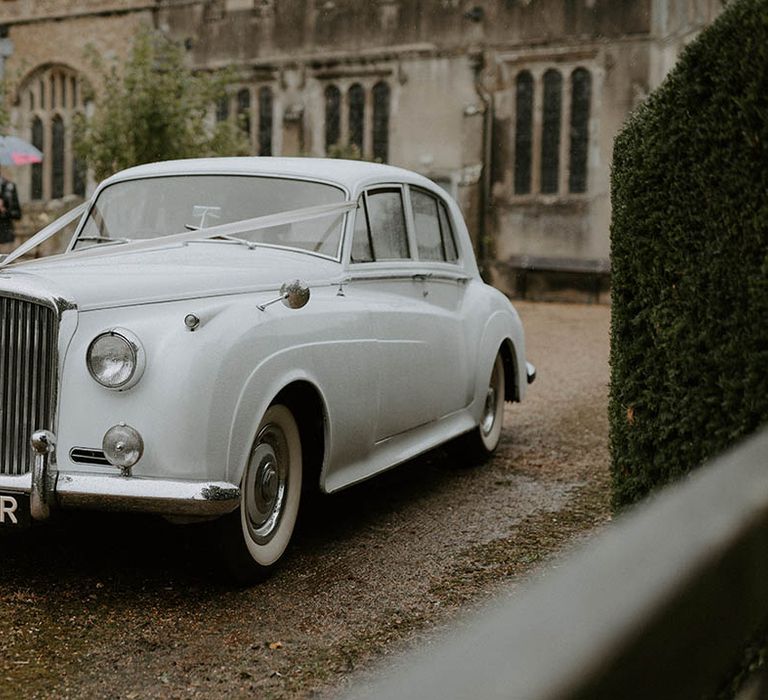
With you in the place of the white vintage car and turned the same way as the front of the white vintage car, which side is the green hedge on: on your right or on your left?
on your left

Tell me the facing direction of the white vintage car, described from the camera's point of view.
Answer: facing the viewer and to the left of the viewer

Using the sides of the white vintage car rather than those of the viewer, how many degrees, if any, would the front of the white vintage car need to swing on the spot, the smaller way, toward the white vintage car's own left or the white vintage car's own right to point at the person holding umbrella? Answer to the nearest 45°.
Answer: approximately 135° to the white vintage car's own right

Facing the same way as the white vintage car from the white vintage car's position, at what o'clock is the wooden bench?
The wooden bench is roughly at 5 o'clock from the white vintage car.

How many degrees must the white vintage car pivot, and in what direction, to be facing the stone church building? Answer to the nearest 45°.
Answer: approximately 135° to its right

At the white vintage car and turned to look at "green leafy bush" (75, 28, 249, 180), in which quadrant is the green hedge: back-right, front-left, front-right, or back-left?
back-right

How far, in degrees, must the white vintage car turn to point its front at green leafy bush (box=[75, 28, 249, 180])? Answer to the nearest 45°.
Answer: approximately 135° to its right

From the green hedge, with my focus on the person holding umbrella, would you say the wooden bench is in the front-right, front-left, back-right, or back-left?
front-right
